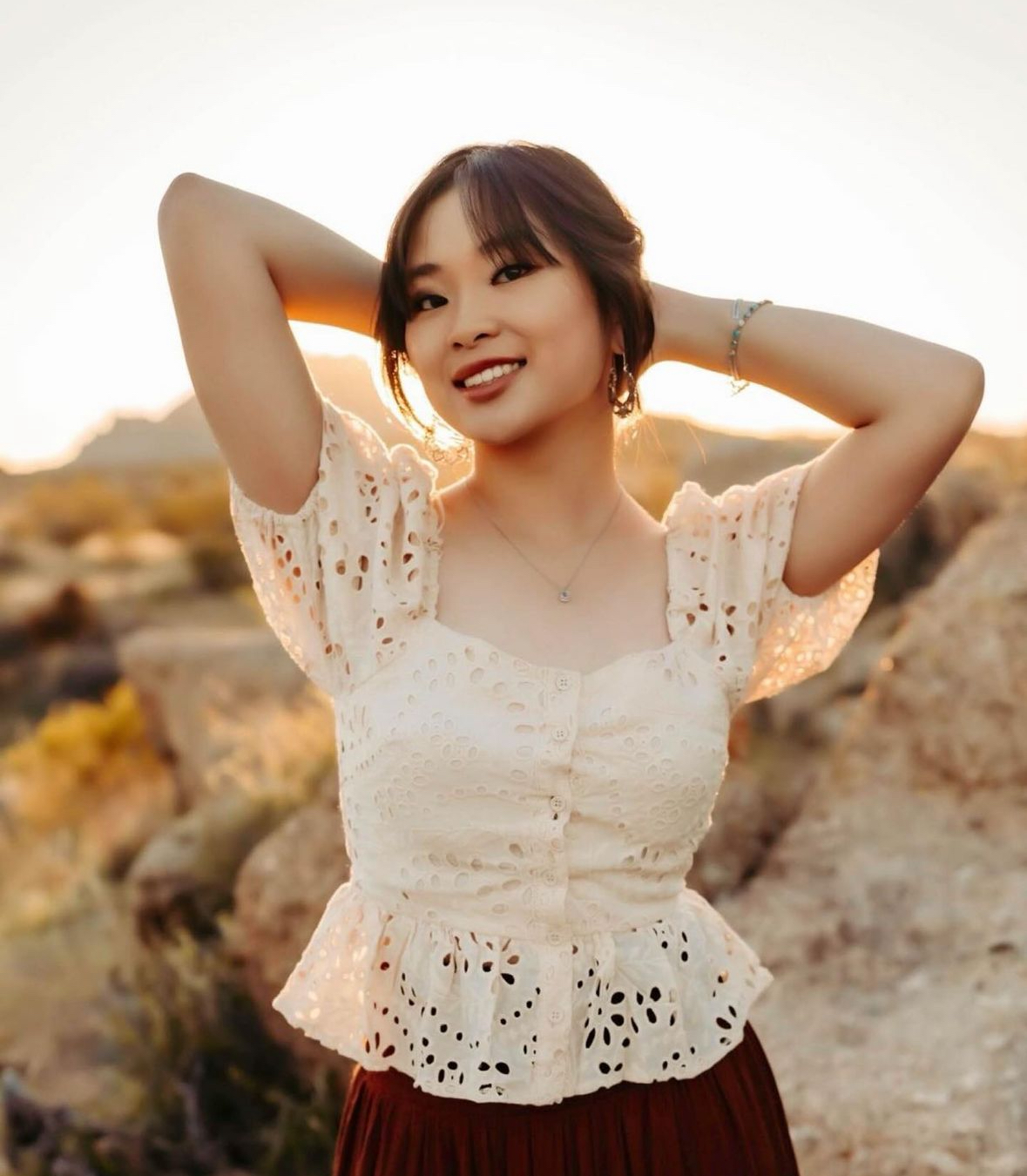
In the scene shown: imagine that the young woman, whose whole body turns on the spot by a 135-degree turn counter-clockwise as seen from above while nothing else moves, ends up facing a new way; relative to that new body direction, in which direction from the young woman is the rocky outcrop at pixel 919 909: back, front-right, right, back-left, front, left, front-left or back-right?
front

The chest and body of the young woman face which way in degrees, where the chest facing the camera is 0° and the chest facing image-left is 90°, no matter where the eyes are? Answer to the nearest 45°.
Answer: approximately 0°

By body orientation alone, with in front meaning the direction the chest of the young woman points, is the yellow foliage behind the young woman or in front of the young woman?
behind
